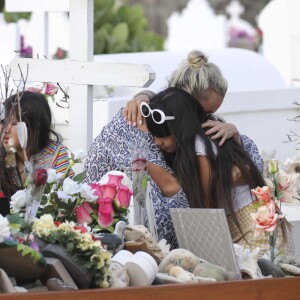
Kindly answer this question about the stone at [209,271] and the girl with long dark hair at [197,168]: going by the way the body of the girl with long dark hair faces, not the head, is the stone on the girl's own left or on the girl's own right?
on the girl's own left

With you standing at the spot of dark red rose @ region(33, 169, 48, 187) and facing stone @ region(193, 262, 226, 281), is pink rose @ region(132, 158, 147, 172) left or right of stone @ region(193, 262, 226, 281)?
left

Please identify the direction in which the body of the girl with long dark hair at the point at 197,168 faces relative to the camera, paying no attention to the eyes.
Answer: to the viewer's left
